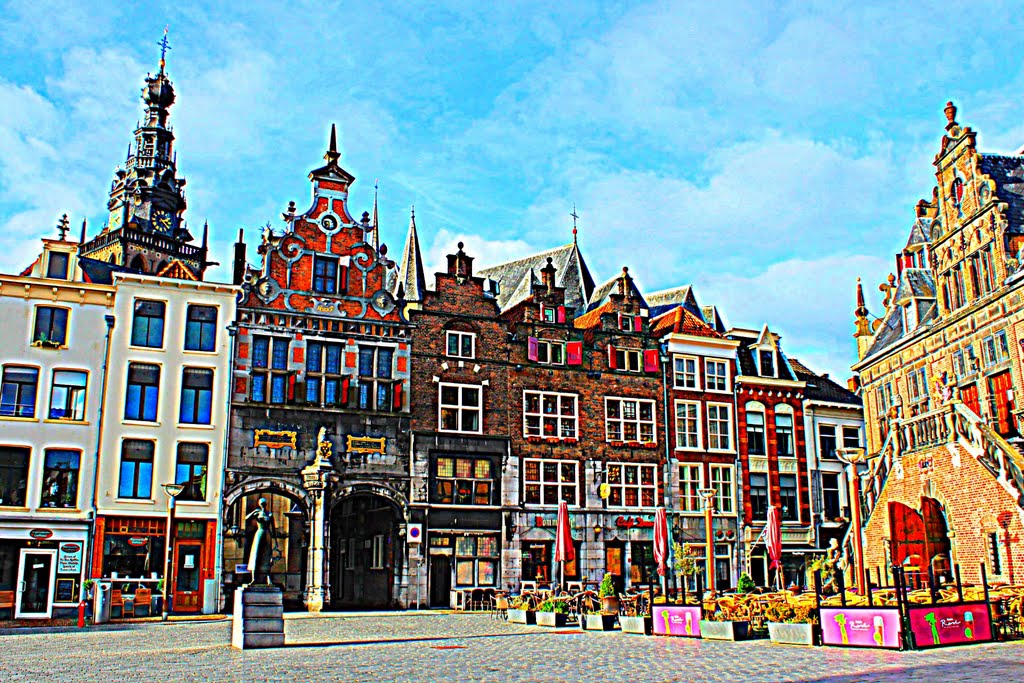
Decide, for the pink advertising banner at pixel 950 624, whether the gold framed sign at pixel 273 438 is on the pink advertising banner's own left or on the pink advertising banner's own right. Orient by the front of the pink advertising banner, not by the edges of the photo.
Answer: on the pink advertising banner's own right

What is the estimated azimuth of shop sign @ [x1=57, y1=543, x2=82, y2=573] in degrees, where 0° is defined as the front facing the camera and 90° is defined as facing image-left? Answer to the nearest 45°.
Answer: approximately 0°

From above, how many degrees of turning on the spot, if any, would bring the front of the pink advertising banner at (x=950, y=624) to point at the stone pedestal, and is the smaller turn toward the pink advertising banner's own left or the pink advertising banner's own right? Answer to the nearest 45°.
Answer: approximately 90° to the pink advertising banner's own right

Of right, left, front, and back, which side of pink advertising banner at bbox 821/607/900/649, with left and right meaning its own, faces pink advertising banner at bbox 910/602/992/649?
left

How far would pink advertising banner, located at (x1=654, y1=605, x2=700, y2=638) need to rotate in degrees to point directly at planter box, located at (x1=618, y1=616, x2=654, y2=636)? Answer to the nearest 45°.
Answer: approximately 135° to its right

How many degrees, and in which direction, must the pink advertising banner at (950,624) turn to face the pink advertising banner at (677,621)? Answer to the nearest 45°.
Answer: approximately 90° to its right

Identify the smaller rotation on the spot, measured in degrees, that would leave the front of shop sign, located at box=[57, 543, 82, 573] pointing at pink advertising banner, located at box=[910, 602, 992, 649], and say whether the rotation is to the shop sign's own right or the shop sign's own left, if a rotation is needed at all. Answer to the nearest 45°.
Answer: approximately 45° to the shop sign's own left

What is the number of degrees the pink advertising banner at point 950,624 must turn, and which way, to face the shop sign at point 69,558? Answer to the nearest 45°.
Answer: approximately 90° to its right

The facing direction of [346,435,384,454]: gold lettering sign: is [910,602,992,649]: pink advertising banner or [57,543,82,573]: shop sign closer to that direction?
the pink advertising banner

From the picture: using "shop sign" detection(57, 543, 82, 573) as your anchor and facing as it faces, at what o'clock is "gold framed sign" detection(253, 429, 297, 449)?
The gold framed sign is roughly at 9 o'clock from the shop sign.

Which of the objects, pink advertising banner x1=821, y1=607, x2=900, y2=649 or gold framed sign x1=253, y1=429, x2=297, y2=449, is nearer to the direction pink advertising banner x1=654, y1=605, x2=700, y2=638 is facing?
the pink advertising banner

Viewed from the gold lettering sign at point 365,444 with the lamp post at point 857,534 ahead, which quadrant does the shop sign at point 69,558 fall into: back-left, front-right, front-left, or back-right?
back-right
